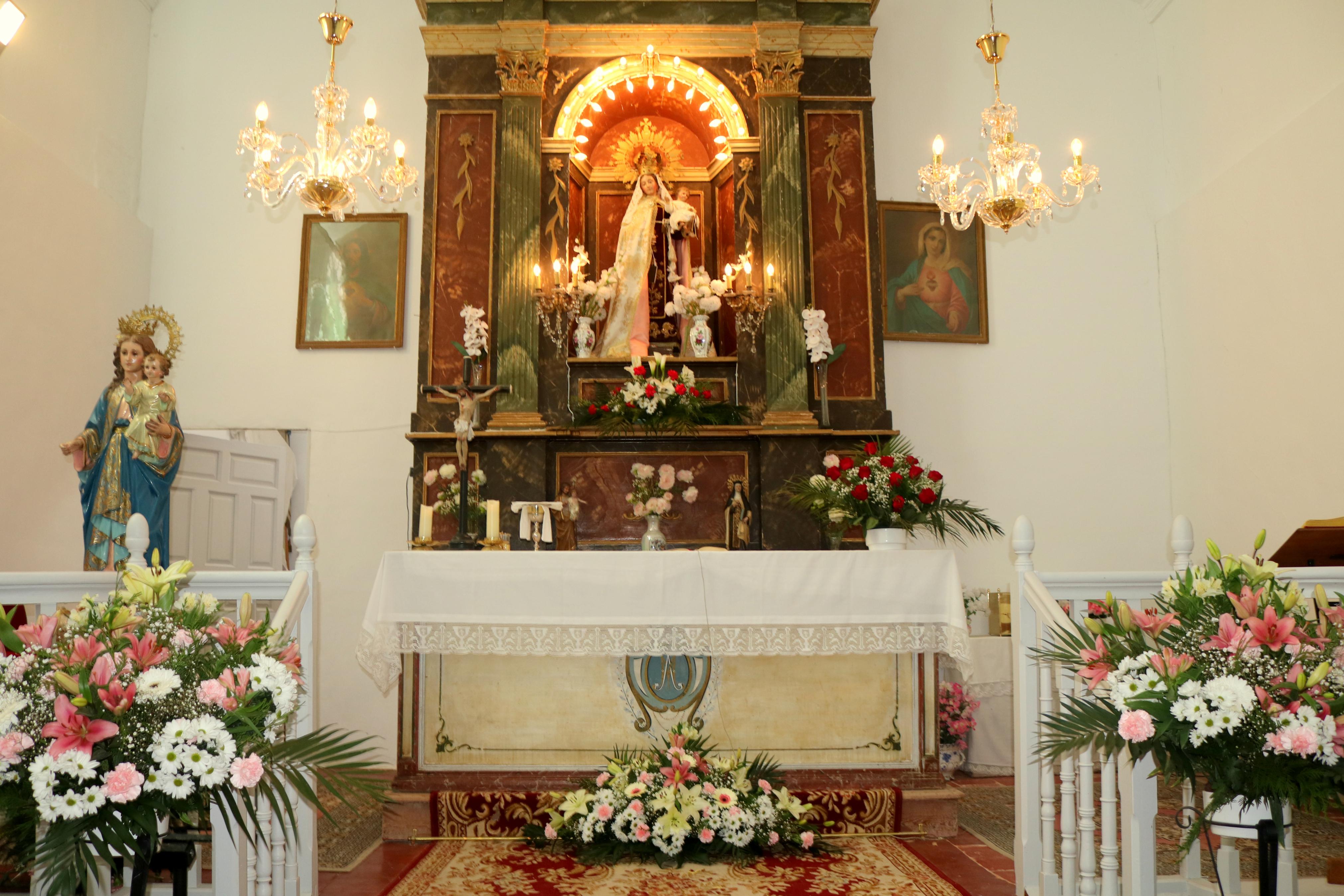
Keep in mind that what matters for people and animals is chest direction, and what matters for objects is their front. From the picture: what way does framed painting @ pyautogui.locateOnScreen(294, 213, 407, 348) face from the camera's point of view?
toward the camera

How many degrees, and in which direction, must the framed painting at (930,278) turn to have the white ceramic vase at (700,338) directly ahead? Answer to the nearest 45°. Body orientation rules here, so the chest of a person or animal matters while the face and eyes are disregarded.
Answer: approximately 45° to its right

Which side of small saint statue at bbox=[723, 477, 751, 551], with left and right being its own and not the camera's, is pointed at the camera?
front

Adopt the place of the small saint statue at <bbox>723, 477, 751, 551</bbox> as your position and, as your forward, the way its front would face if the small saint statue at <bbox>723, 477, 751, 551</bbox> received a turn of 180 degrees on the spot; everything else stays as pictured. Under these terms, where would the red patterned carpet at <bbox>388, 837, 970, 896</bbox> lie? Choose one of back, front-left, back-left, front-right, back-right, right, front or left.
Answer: back

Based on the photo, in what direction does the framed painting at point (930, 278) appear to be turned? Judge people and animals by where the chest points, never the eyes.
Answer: toward the camera

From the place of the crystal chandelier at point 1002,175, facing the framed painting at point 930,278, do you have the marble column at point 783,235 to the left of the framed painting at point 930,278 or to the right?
left
